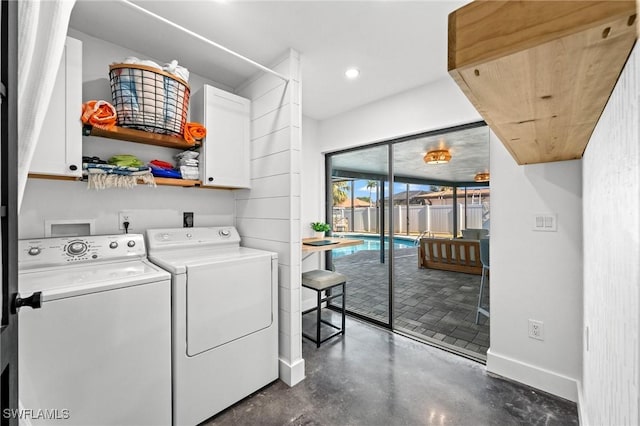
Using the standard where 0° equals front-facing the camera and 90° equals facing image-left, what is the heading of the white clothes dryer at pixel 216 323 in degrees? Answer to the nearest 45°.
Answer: approximately 315°

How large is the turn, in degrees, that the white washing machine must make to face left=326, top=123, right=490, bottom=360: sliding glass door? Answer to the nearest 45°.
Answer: approximately 90° to its left

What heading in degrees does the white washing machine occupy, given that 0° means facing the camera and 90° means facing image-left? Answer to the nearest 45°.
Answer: approximately 0°

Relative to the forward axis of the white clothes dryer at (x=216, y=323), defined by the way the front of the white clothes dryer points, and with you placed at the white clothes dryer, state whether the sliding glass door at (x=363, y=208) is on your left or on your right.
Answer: on your left
